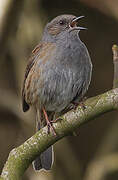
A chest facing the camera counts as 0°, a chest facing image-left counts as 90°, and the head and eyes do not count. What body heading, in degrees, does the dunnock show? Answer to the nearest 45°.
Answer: approximately 315°
